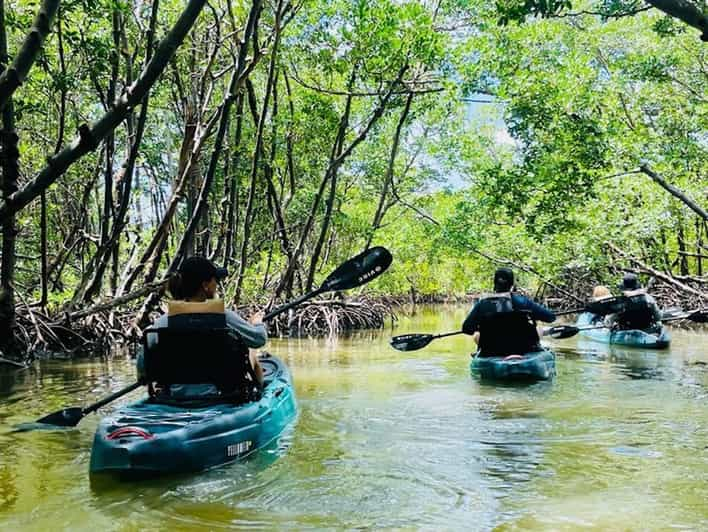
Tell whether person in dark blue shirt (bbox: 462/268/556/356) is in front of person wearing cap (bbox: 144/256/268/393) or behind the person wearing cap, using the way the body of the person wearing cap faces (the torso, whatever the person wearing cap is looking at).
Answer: in front

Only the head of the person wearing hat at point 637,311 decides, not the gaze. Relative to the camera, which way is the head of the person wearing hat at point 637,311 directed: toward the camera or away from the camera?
away from the camera

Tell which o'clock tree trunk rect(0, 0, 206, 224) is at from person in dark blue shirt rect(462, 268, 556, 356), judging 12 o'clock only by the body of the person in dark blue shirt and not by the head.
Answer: The tree trunk is roughly at 7 o'clock from the person in dark blue shirt.

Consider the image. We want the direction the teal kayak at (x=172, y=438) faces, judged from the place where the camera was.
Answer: facing away from the viewer and to the right of the viewer

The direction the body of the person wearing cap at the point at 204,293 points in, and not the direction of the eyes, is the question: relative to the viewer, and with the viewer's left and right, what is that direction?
facing away from the viewer and to the right of the viewer

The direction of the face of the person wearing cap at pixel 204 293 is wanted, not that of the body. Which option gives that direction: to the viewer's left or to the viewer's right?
to the viewer's right

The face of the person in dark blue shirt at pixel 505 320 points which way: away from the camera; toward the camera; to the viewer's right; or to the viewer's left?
away from the camera

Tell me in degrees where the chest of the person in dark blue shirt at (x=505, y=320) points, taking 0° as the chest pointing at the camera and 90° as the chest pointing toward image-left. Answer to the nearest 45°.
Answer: approximately 180°

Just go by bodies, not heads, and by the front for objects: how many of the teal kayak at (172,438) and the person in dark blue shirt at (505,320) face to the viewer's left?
0

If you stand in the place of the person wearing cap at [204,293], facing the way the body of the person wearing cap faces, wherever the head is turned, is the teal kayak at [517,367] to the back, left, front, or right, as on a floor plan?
front

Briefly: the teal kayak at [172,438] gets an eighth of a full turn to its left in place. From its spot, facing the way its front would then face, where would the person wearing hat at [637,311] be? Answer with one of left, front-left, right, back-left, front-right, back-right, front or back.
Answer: front-right

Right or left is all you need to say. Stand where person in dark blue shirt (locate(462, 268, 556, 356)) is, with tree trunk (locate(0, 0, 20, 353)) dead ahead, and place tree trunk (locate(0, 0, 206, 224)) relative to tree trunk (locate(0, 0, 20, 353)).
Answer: left

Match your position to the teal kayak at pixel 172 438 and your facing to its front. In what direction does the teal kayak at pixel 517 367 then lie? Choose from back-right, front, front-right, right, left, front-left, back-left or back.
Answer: front

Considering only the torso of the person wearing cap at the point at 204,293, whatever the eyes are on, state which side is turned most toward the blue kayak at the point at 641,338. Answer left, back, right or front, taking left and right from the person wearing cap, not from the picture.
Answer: front
